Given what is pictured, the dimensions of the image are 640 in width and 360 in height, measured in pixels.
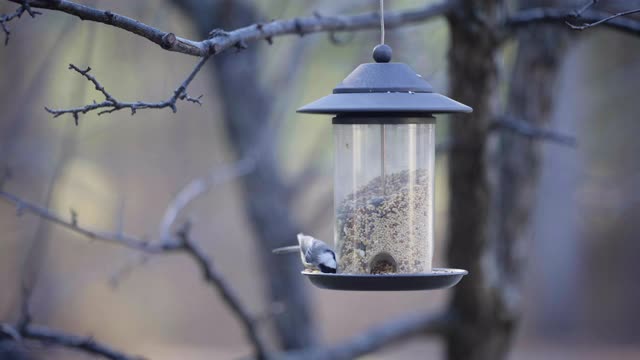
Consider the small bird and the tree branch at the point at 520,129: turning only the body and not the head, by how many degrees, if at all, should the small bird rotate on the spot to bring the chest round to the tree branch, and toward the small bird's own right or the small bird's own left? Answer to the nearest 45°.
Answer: approximately 45° to the small bird's own left

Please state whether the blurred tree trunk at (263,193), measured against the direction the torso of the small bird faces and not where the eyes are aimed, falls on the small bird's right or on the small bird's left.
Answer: on the small bird's left

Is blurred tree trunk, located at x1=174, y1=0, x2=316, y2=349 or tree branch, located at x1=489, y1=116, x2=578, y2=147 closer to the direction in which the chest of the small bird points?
the tree branch

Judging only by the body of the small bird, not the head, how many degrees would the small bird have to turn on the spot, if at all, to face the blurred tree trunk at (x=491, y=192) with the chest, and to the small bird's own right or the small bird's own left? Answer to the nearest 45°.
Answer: approximately 45° to the small bird's own left

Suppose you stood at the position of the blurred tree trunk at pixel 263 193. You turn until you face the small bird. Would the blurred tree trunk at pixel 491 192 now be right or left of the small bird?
left

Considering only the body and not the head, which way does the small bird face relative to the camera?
to the viewer's right
